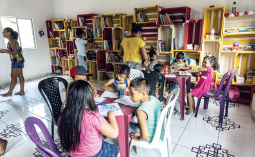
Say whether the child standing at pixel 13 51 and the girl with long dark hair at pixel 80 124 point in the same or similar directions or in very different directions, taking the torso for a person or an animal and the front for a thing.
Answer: very different directions

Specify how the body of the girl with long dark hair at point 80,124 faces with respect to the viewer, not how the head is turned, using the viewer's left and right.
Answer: facing away from the viewer and to the right of the viewer

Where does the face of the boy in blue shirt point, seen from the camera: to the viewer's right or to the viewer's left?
to the viewer's left
